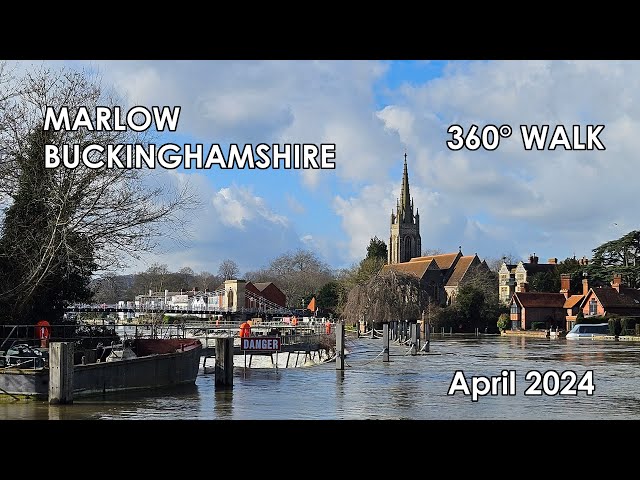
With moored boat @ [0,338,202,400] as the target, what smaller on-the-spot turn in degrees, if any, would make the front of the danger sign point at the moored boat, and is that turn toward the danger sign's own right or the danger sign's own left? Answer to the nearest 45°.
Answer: approximately 45° to the danger sign's own right

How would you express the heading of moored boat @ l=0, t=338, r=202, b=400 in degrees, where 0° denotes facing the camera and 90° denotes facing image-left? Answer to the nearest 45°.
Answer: approximately 270°

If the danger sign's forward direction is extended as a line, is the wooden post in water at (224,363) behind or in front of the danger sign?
in front

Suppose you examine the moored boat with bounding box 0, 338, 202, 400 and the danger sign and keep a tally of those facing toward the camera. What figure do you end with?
1

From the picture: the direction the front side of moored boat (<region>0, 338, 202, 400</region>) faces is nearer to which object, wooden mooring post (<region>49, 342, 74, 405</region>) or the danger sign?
the danger sign

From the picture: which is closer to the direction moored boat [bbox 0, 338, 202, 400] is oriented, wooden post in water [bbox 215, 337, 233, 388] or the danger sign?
the wooden post in water

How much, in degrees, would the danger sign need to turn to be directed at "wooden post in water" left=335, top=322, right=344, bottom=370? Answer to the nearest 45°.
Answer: approximately 90° to its left

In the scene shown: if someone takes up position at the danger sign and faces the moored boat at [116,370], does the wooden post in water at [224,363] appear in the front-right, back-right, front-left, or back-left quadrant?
front-left

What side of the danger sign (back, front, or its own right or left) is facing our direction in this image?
front

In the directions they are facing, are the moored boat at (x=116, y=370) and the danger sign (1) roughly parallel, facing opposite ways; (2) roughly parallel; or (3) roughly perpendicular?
roughly perpendicular

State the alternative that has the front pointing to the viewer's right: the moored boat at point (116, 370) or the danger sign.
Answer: the moored boat

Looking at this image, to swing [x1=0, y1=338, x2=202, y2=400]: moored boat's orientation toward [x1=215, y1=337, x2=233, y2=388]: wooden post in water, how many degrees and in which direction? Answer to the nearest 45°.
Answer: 0° — it already faces it
